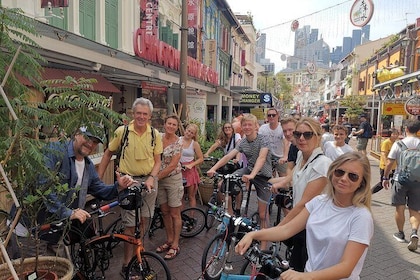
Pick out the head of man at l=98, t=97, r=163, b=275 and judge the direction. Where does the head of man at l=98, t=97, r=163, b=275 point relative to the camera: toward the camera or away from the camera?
toward the camera

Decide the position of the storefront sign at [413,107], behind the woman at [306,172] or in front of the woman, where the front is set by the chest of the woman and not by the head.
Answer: behind

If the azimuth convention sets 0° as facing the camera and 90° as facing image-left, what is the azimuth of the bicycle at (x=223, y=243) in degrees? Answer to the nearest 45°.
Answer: approximately 45°

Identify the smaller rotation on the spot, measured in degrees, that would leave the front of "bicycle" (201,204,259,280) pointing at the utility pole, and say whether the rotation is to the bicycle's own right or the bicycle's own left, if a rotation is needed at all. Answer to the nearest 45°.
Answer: approximately 135° to the bicycle's own right

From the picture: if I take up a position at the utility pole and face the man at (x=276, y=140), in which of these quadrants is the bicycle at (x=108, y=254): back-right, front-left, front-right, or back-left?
front-right

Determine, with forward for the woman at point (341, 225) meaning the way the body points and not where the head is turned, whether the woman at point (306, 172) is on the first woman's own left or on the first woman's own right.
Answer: on the first woman's own right

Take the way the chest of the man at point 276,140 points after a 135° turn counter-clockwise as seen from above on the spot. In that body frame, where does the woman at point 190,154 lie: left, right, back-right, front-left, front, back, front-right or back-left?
back

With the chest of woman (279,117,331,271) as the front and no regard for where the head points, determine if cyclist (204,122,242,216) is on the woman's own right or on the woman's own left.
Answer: on the woman's own right

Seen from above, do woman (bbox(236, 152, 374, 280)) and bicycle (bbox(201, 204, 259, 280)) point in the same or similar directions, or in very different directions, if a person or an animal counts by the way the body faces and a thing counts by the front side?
same or similar directions

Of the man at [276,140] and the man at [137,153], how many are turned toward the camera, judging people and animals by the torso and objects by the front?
2

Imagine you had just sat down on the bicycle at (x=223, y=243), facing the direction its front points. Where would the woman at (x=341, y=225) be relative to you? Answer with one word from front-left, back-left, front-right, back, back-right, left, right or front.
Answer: left

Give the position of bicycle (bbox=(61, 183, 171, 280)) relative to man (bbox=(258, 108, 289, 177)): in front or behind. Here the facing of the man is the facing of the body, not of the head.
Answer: in front

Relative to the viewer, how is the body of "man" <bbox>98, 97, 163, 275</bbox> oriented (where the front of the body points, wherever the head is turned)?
toward the camera

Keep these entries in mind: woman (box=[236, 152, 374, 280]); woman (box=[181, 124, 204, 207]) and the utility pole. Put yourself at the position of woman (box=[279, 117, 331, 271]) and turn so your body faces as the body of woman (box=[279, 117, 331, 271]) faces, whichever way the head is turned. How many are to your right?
2

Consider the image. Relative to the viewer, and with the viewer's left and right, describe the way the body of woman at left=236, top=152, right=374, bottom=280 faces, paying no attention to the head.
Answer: facing the viewer and to the left of the viewer

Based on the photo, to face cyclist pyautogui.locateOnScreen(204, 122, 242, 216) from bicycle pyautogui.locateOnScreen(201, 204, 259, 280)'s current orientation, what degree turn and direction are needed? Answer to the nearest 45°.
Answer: approximately 135° to its right

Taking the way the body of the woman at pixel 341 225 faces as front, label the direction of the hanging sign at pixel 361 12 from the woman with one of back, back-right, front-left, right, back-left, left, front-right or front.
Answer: back-right
